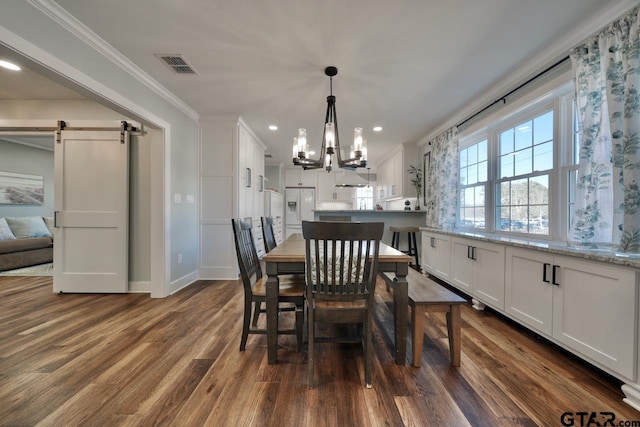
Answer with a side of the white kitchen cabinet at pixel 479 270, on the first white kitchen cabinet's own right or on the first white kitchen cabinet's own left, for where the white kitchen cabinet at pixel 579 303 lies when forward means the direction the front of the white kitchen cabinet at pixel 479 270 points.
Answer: on the first white kitchen cabinet's own left

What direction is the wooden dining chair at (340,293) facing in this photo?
away from the camera

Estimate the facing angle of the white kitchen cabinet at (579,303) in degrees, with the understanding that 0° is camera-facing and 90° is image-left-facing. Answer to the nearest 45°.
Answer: approximately 45°

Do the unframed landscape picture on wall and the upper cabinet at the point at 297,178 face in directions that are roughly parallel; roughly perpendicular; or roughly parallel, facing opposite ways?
roughly perpendicular

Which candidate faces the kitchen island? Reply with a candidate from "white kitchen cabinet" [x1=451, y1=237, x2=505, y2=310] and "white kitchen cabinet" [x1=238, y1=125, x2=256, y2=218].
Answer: "white kitchen cabinet" [x1=238, y1=125, x2=256, y2=218]

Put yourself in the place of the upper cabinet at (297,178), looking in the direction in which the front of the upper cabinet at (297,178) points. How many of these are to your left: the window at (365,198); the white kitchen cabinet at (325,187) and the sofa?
2

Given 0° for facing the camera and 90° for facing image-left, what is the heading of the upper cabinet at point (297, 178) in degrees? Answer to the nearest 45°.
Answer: approximately 0°

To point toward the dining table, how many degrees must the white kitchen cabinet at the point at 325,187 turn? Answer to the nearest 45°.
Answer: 0° — it already faces it

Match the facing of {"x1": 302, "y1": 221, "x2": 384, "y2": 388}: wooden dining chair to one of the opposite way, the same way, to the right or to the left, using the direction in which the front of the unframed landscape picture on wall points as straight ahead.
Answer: to the left

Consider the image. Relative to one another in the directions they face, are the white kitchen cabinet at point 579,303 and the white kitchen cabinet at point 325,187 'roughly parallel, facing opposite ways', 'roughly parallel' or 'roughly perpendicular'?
roughly perpendicular

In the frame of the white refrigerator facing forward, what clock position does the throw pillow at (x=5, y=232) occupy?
The throw pillow is roughly at 2 o'clock from the white refrigerator.

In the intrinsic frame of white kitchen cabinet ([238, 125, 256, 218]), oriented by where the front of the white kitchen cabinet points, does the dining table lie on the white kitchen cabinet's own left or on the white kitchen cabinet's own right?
on the white kitchen cabinet's own right

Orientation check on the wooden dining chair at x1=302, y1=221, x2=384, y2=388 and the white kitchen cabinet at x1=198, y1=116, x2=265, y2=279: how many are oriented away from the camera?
1

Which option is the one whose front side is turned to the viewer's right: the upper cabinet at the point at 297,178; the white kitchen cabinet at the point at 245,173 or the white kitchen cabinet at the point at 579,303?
the white kitchen cabinet at the point at 245,173

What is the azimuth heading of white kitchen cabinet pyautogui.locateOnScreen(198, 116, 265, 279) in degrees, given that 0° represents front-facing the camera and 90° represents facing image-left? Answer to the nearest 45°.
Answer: approximately 270°
